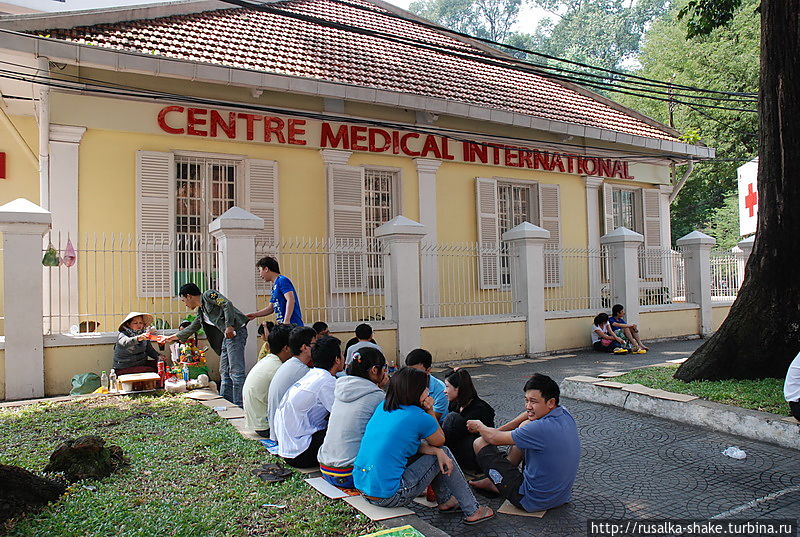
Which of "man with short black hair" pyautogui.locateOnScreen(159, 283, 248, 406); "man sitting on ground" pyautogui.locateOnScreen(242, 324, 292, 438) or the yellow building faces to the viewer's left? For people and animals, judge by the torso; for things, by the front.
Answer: the man with short black hair

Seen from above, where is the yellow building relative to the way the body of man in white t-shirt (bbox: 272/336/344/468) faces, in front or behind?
in front

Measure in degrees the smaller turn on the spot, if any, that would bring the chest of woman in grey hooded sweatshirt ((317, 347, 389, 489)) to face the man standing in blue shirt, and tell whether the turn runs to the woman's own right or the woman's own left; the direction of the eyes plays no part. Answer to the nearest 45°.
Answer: approximately 45° to the woman's own left

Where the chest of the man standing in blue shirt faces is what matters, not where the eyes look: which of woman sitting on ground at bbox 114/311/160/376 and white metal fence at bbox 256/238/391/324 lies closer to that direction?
the woman sitting on ground

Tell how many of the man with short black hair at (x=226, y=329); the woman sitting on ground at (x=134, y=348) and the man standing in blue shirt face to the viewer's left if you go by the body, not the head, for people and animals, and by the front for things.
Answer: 2

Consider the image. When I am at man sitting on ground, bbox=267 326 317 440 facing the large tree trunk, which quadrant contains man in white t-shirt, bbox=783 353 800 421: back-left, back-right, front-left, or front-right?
front-right

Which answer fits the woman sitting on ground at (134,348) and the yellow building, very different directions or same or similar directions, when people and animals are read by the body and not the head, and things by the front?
same or similar directions

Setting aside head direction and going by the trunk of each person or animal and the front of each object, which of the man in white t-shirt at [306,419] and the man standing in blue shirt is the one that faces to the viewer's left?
the man standing in blue shirt

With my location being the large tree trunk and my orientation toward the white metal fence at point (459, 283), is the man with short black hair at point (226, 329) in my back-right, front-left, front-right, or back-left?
front-left

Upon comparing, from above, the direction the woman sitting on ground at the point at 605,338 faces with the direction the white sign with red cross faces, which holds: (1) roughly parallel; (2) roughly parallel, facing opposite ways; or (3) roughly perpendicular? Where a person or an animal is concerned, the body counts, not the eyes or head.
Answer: roughly perpendicular

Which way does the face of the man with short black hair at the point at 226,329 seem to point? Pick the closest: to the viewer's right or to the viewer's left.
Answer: to the viewer's left

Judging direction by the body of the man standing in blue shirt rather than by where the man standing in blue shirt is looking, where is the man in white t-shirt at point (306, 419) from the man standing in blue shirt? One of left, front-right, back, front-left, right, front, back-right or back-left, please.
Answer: left

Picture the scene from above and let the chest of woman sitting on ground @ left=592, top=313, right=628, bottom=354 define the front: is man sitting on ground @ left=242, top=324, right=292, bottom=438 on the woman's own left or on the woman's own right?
on the woman's own right

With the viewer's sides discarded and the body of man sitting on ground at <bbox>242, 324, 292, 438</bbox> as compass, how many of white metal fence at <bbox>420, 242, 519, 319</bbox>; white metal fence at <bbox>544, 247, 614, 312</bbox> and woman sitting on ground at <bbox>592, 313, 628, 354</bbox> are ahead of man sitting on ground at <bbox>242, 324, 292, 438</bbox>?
3

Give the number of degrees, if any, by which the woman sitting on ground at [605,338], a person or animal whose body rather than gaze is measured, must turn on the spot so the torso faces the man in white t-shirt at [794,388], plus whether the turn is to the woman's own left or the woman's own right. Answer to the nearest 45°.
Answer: approximately 45° to the woman's own right

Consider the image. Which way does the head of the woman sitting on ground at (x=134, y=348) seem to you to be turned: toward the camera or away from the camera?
toward the camera

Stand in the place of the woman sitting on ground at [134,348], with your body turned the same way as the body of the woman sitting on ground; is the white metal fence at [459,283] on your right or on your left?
on your left

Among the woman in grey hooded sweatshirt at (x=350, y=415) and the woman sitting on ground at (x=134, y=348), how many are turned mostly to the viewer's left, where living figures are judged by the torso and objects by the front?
0
